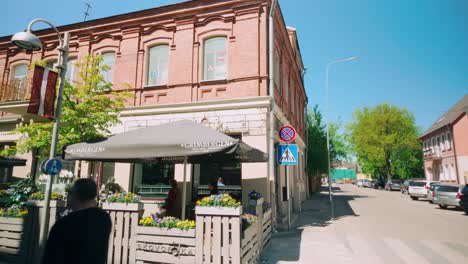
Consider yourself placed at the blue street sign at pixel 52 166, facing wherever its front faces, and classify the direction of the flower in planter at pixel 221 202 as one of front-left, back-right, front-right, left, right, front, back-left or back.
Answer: front-left

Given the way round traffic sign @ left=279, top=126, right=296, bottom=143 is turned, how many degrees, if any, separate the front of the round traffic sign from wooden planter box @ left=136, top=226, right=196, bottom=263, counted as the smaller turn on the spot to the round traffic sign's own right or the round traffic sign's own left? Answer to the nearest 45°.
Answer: approximately 45° to the round traffic sign's own right

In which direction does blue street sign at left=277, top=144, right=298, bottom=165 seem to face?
toward the camera

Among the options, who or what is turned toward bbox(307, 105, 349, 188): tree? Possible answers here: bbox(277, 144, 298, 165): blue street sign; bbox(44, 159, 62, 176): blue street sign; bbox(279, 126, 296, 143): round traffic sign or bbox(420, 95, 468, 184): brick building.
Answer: the brick building

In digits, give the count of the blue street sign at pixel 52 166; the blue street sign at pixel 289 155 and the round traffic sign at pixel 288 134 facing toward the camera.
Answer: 3

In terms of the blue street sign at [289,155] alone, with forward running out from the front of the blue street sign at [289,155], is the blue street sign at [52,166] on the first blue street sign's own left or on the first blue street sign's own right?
on the first blue street sign's own right

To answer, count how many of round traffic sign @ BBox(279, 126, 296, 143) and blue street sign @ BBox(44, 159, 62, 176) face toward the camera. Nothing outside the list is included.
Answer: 2

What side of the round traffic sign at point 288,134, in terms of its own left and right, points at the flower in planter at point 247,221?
front

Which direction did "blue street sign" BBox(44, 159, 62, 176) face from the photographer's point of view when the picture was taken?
facing the viewer

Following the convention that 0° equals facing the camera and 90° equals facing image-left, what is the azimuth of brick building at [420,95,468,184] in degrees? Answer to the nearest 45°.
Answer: approximately 45°

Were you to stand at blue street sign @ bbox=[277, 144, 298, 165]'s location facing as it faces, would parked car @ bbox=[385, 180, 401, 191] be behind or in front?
behind

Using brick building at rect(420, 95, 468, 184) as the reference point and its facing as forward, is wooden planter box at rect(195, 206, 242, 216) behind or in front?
in front

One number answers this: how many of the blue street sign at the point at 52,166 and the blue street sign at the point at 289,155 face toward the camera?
2

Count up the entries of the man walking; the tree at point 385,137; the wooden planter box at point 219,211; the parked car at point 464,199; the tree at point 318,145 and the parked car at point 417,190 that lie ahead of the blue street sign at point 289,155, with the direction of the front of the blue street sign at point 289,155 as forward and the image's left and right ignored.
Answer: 2

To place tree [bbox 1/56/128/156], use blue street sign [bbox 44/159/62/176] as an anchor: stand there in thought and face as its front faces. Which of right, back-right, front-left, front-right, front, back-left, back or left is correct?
back

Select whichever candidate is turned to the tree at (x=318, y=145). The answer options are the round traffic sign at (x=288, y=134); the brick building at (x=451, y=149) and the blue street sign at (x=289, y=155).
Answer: the brick building

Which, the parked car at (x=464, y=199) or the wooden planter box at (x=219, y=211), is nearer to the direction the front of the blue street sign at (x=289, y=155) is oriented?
the wooden planter box
